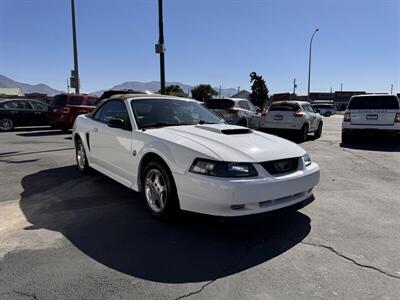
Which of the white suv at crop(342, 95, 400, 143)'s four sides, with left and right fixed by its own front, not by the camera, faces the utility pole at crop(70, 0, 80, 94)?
left

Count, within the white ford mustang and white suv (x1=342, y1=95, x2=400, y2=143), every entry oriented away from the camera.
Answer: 1

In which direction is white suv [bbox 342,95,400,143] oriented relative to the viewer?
away from the camera

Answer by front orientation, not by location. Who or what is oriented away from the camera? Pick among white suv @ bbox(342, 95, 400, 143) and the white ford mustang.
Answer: the white suv

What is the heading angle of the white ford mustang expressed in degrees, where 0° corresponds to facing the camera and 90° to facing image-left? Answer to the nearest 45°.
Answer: approximately 315°

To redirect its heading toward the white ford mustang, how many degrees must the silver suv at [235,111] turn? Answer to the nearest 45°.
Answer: approximately 135° to its right

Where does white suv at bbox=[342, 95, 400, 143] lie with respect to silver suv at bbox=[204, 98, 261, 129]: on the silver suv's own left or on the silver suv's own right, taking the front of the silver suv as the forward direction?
on the silver suv's own right

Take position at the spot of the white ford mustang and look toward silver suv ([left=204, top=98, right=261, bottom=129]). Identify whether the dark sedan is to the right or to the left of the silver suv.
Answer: left

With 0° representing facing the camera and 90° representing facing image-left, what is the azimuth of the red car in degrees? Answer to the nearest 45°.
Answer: approximately 225°

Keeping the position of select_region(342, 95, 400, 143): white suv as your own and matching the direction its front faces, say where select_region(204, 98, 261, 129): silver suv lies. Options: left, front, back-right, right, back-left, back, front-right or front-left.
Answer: left

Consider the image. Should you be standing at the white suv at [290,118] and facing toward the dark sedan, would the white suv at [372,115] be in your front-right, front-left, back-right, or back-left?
back-left
